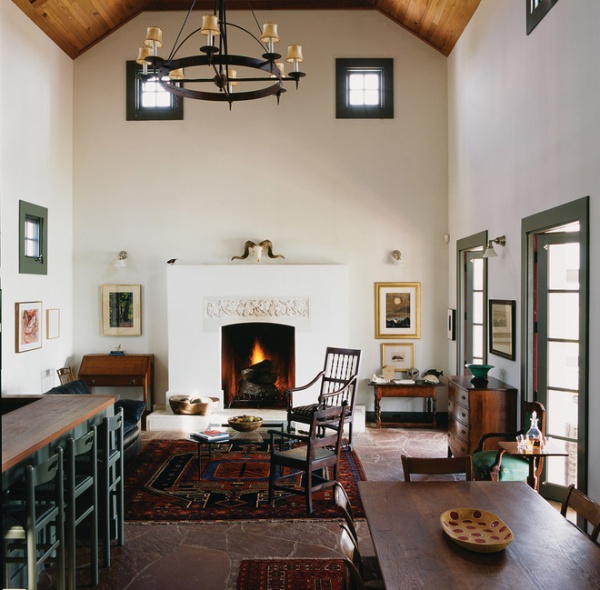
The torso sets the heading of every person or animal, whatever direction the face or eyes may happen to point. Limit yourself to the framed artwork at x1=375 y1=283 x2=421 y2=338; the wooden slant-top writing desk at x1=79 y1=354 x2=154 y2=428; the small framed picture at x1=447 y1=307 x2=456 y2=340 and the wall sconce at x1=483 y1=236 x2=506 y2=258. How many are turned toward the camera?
2

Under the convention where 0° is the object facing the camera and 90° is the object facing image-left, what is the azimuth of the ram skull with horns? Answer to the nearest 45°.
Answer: approximately 0°

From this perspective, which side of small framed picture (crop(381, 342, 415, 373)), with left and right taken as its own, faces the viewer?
front

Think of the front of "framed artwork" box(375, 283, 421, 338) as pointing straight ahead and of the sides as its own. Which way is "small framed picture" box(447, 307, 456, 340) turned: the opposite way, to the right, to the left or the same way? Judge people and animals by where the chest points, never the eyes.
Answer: to the right

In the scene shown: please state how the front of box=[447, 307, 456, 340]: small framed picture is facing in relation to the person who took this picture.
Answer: facing to the left of the viewer

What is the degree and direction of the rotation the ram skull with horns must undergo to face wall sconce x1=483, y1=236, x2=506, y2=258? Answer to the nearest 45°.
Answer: approximately 45° to its left

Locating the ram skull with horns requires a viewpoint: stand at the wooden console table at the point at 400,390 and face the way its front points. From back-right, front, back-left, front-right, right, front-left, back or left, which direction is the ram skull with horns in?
right

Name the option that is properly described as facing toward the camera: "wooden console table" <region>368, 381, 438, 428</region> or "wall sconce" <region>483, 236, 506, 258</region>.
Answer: the wooden console table

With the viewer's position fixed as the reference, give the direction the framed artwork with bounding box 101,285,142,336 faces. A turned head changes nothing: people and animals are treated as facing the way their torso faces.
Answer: facing the viewer

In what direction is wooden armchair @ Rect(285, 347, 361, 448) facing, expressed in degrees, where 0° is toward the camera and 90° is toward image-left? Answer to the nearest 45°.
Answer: approximately 45°

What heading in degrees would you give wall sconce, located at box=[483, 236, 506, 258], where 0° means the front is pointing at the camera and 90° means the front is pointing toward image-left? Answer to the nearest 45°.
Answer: approximately 90°

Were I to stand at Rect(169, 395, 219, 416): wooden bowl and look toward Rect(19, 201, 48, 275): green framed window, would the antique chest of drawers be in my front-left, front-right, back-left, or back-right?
back-left

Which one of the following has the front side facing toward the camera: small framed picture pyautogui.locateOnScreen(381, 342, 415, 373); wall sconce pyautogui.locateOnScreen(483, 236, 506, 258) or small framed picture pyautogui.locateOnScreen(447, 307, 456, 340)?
small framed picture pyautogui.locateOnScreen(381, 342, 415, 373)

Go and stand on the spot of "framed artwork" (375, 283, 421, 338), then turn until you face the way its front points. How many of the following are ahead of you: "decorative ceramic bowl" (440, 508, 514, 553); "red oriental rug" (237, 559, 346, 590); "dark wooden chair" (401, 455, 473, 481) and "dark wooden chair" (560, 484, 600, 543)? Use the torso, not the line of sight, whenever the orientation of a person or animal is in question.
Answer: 4

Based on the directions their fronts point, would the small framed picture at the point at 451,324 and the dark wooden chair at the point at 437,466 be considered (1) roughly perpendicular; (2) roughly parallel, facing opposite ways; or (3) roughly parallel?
roughly perpendicular

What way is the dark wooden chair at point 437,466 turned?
toward the camera

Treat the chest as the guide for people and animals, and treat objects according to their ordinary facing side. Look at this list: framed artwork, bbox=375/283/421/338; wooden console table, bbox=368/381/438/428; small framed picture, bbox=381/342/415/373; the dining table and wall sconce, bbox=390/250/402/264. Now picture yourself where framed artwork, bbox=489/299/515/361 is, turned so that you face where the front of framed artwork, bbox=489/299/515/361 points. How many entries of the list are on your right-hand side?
4
